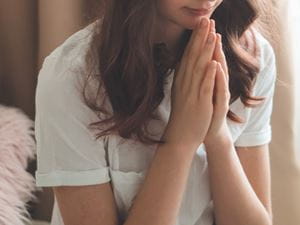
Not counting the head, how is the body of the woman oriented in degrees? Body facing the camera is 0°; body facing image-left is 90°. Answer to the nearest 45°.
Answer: approximately 315°
